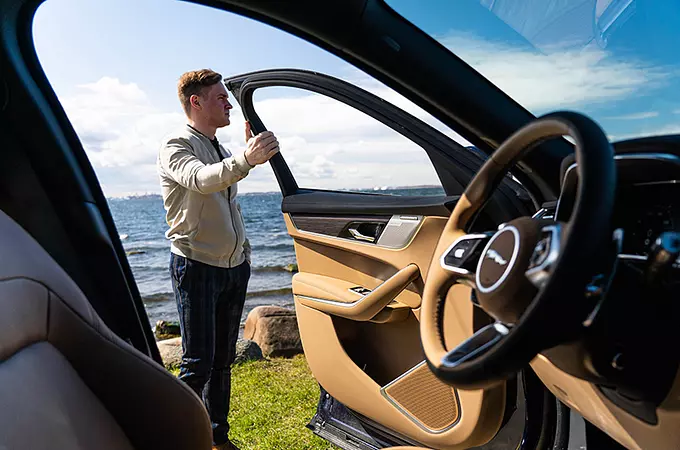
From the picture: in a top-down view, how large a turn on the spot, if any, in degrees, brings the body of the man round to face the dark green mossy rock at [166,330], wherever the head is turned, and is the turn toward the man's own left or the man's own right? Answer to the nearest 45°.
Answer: approximately 135° to the man's own left

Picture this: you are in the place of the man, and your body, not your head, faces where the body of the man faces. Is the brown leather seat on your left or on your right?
on your right

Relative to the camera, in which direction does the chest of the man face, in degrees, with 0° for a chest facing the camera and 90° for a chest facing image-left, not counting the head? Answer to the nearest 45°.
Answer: approximately 315°

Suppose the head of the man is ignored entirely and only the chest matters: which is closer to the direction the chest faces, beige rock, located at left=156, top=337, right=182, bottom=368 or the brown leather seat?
the brown leather seat

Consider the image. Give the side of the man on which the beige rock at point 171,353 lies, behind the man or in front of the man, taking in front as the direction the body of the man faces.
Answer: behind

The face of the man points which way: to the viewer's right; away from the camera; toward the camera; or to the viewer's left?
to the viewer's right
